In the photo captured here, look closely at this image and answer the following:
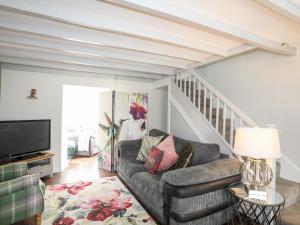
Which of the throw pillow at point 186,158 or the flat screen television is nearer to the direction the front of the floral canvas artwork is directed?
the throw pillow

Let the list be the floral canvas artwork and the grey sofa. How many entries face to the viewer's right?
0

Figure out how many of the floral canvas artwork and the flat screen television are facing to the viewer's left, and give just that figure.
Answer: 0

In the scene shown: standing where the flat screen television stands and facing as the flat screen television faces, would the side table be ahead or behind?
ahead

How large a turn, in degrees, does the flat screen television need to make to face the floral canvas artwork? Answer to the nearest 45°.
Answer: approximately 45° to its left

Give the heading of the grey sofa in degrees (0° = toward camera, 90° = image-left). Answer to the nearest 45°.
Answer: approximately 45°

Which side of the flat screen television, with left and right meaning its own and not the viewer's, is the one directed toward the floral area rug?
front

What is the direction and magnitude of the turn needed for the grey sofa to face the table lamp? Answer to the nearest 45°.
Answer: approximately 135° to its left

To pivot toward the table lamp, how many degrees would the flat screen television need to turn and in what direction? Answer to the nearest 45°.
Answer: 0° — it already faces it

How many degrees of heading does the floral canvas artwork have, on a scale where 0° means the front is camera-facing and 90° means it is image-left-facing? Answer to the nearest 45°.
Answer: approximately 0°

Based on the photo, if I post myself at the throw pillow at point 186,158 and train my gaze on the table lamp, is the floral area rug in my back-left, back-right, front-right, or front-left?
back-right

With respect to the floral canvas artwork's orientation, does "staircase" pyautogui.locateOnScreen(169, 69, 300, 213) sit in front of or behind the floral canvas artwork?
in front
